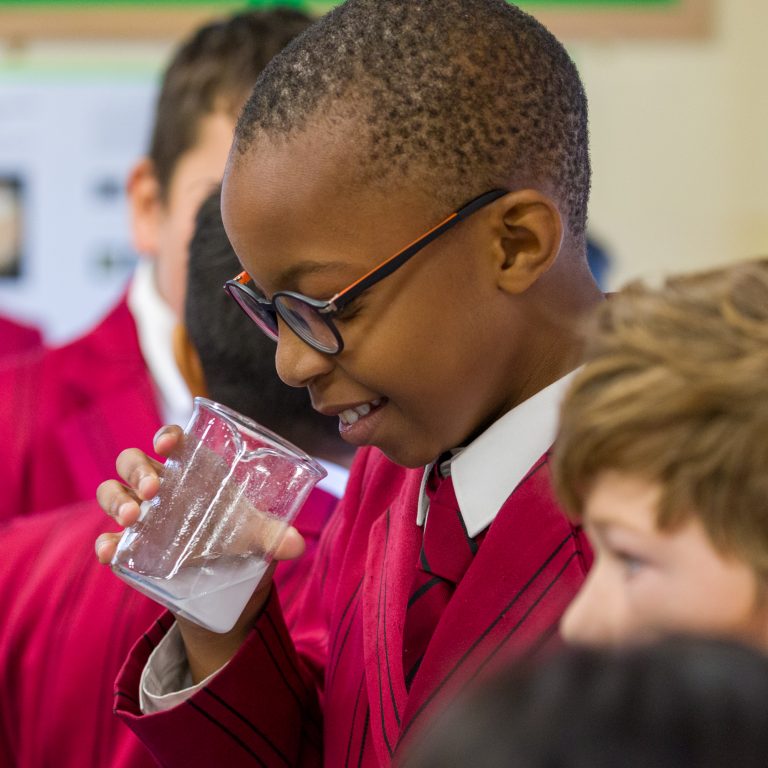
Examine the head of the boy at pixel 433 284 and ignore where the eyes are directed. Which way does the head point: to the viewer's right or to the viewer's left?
to the viewer's left

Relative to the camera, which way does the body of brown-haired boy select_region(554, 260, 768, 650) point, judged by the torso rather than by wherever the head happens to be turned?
to the viewer's left

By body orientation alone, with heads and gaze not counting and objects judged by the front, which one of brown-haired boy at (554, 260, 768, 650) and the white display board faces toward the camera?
the white display board

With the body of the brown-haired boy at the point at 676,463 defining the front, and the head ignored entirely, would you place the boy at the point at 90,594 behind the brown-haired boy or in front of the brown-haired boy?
in front

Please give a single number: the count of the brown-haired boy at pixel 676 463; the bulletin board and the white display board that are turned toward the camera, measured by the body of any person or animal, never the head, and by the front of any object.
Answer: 2

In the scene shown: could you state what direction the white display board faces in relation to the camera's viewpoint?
facing the viewer

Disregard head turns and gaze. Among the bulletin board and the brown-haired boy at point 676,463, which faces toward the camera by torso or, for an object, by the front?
the bulletin board

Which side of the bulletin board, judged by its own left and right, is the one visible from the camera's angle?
front

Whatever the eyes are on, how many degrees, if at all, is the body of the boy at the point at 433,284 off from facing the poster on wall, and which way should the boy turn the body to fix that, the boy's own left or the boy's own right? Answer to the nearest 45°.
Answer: approximately 90° to the boy's own right

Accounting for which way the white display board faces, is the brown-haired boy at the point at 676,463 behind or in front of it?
in front

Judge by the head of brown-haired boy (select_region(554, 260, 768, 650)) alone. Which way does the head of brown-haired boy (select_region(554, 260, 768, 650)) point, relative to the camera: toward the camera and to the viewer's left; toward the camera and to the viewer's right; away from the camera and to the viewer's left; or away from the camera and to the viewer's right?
toward the camera and to the viewer's left

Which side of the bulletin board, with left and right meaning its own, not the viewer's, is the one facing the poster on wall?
right

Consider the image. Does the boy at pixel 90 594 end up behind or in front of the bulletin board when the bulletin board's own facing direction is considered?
in front

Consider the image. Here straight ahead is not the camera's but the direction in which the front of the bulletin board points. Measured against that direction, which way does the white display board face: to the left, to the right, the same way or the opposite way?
the same way

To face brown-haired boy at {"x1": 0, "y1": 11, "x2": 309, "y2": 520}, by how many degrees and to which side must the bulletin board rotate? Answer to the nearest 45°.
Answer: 0° — it already faces them
